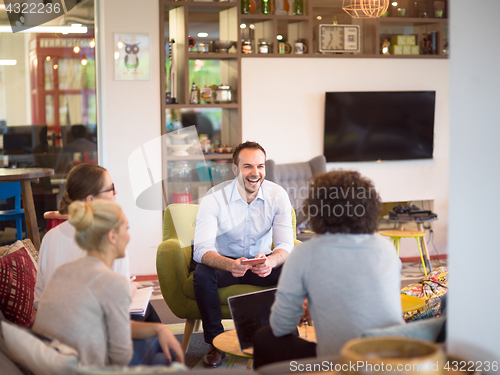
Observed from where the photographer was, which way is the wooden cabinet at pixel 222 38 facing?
facing the viewer

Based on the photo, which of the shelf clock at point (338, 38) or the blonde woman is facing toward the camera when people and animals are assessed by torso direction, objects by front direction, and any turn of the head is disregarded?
the shelf clock

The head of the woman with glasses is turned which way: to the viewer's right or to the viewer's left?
to the viewer's right

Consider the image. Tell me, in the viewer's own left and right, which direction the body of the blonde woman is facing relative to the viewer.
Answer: facing away from the viewer and to the right of the viewer

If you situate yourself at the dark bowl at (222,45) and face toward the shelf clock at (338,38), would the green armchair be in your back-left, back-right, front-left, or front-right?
back-right

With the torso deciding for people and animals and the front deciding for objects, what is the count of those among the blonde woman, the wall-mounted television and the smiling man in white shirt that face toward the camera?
2

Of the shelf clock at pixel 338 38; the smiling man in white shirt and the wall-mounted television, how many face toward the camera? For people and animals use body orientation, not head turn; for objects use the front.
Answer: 3

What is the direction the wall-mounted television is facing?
toward the camera

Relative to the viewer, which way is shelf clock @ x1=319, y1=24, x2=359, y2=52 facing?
toward the camera

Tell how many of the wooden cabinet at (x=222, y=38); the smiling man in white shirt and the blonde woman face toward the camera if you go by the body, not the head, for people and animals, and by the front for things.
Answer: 2

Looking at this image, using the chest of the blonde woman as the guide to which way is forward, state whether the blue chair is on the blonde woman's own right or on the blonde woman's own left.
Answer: on the blonde woman's own left

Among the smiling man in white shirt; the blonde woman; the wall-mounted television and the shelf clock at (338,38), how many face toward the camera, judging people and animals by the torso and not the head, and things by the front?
3
